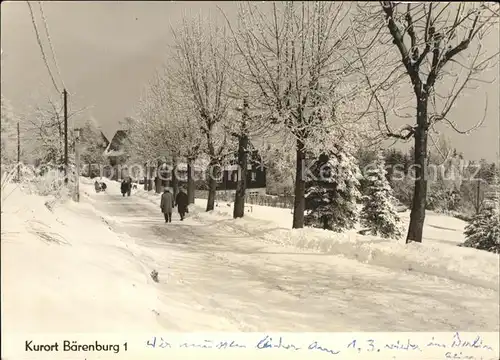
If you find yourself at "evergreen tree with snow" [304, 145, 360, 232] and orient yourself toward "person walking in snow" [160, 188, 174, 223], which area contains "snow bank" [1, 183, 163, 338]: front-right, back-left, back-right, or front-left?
front-left

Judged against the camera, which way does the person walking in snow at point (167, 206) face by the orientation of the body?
away from the camera

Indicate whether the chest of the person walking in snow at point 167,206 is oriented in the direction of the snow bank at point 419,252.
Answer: no

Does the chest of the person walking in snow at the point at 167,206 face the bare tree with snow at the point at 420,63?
no

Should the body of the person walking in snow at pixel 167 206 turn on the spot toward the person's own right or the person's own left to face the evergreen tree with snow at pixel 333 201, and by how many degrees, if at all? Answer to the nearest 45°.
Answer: approximately 45° to the person's own right

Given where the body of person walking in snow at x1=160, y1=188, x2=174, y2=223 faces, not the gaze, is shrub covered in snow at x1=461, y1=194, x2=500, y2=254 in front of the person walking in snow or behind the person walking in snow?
behind

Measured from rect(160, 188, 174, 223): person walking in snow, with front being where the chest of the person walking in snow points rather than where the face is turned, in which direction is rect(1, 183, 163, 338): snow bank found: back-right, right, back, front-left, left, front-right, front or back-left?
back
